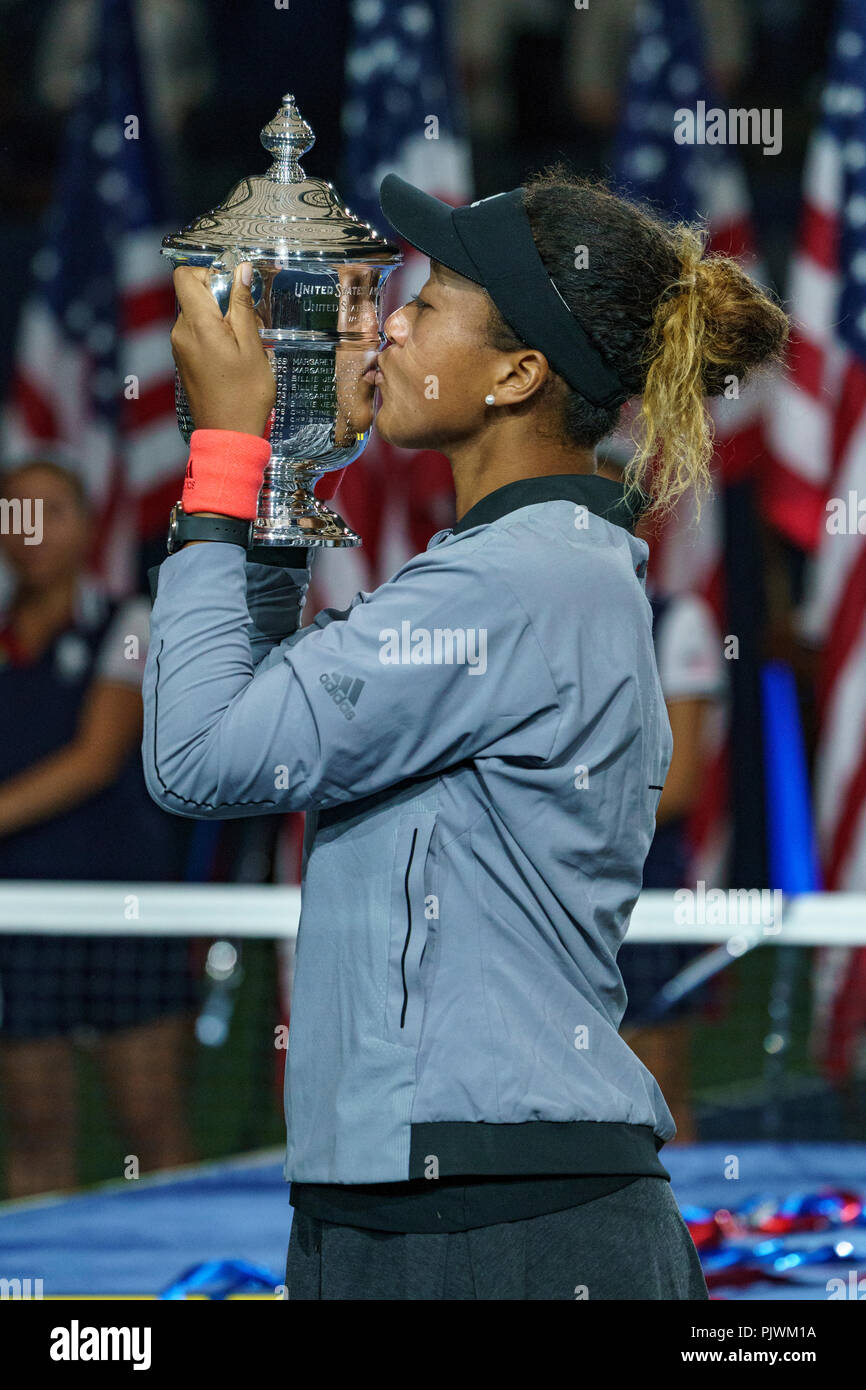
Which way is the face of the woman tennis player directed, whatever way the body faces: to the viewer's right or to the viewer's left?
to the viewer's left

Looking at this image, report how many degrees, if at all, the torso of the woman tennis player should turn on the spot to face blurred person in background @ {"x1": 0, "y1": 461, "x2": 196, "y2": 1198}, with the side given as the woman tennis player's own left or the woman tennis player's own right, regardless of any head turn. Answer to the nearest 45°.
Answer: approximately 90° to the woman tennis player's own right

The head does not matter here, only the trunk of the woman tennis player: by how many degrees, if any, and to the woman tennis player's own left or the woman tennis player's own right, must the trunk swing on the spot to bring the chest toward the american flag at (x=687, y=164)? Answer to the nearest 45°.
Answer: approximately 90° to the woman tennis player's own right

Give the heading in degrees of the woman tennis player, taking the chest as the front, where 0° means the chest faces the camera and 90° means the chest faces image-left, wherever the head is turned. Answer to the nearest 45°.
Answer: approximately 90°

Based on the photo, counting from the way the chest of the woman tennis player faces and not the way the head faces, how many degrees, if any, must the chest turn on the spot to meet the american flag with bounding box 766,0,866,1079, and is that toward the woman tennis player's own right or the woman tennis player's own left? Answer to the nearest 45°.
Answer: approximately 90° to the woman tennis player's own right

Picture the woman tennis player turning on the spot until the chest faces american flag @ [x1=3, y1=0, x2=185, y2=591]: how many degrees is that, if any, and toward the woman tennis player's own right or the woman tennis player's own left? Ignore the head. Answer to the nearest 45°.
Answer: approximately 90° to the woman tennis player's own right

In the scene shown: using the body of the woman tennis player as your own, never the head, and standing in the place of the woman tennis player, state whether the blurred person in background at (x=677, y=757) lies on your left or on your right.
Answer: on your right
